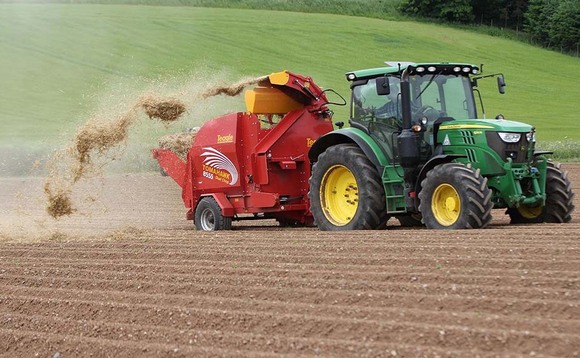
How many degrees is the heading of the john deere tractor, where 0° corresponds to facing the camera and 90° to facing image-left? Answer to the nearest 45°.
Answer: approximately 315°

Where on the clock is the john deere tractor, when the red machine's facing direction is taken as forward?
The john deere tractor is roughly at 12 o'clock from the red machine.

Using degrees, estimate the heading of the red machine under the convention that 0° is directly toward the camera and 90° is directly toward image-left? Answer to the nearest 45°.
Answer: approximately 315°

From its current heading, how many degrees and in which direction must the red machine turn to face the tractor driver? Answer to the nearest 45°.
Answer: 0° — it already faces them

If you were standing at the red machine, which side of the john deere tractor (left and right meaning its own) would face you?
back
